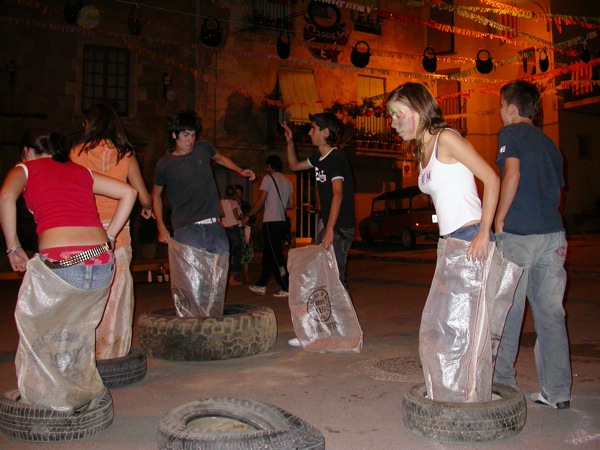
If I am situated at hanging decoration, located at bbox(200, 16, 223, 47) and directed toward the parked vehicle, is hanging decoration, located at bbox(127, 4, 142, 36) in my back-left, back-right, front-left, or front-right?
back-left

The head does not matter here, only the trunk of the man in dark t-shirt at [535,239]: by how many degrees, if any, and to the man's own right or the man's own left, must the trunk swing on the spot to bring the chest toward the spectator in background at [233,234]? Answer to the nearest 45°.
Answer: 0° — they already face them

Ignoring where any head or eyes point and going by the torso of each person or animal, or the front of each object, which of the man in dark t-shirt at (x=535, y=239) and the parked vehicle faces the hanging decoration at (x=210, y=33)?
the man in dark t-shirt

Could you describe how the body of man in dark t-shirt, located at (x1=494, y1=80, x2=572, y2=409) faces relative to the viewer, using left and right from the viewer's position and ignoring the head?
facing away from the viewer and to the left of the viewer

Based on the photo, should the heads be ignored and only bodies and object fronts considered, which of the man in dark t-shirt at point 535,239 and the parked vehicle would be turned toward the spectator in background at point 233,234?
the man in dark t-shirt

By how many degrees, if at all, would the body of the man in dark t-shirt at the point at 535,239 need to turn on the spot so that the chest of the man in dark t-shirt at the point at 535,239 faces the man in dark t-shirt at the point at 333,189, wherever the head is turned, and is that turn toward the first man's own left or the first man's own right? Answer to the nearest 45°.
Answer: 0° — they already face them

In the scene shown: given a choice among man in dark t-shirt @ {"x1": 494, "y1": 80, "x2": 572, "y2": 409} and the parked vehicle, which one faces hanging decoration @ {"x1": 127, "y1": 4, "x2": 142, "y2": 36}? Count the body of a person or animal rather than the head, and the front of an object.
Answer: the man in dark t-shirt
